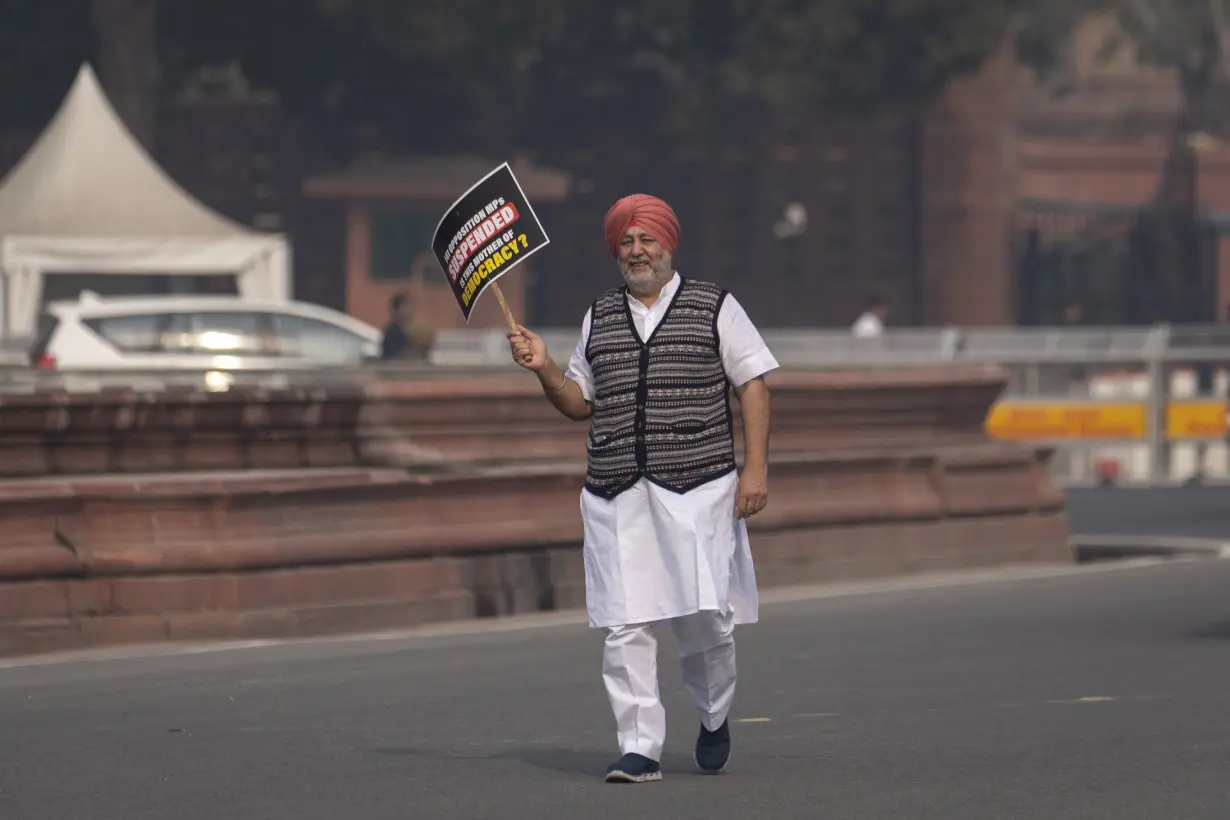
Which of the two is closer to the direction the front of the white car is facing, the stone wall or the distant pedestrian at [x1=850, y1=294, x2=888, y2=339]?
the distant pedestrian

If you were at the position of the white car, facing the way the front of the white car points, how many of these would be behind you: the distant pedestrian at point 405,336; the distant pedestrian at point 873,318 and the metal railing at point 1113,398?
0

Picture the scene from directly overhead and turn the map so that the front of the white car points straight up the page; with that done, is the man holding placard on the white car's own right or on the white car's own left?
on the white car's own right

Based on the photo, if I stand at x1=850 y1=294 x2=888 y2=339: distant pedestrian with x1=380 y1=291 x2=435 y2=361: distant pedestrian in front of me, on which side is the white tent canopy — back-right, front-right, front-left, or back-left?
front-right

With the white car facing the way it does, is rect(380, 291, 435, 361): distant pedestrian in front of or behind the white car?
in front

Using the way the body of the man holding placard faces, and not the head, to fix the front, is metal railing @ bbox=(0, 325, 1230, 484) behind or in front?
behind

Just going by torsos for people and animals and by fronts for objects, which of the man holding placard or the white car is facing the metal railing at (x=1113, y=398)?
the white car

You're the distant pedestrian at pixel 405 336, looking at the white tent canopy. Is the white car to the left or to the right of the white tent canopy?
left

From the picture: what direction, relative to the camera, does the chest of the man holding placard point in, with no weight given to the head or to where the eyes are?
toward the camera

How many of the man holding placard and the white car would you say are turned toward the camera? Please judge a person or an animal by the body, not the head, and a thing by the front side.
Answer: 1

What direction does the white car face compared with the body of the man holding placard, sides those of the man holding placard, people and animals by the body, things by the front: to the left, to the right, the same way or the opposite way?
to the left

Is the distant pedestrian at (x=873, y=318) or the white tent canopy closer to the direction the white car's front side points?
the distant pedestrian

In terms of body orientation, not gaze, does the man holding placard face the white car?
no

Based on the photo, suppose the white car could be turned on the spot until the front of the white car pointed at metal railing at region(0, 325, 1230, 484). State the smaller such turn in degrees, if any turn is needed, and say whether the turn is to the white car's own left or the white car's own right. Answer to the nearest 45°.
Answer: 0° — it already faces it

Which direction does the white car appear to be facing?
to the viewer's right

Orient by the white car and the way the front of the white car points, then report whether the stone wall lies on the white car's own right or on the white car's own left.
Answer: on the white car's own right
